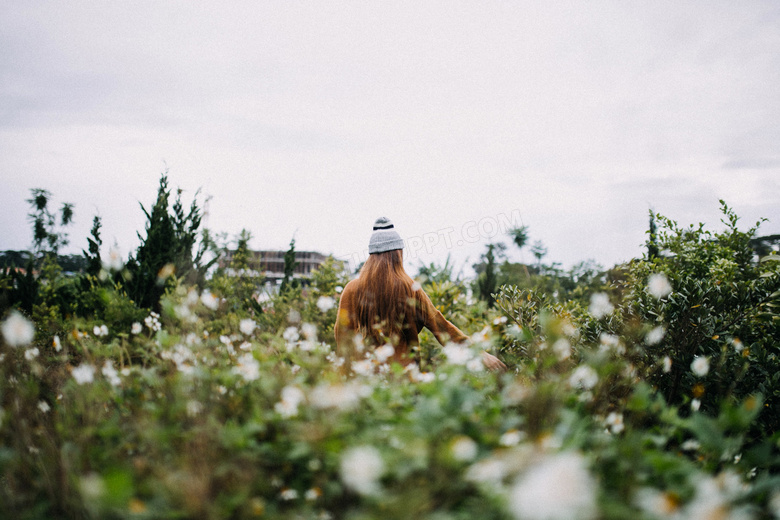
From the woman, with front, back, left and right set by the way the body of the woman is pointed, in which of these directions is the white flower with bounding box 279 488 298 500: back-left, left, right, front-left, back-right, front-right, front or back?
back

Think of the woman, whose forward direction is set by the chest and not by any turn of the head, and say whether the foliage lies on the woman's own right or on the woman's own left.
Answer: on the woman's own right

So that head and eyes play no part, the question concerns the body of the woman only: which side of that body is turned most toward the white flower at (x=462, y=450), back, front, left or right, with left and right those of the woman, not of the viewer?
back

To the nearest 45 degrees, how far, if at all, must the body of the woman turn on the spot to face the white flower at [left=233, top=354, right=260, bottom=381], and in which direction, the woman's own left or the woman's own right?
approximately 180°

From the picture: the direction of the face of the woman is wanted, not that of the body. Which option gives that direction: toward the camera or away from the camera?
away from the camera

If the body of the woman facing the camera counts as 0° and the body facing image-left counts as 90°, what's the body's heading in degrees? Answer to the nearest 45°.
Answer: approximately 180°

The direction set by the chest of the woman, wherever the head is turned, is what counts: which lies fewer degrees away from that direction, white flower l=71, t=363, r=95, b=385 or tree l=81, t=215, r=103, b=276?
the tree

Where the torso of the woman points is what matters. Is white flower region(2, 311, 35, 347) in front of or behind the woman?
behind

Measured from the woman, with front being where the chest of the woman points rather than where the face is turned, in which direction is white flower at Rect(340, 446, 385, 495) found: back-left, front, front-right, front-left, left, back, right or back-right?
back

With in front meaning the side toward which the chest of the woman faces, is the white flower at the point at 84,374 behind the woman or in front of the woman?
behind

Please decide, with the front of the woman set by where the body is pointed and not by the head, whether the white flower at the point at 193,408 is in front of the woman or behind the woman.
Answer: behind

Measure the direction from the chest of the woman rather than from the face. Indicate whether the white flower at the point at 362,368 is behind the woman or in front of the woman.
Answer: behind
